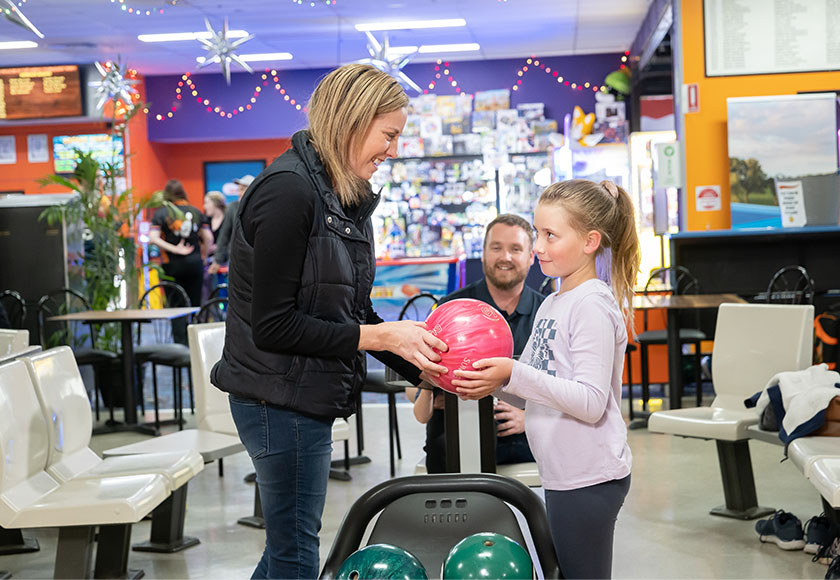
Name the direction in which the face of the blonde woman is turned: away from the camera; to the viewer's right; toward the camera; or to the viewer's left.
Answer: to the viewer's right

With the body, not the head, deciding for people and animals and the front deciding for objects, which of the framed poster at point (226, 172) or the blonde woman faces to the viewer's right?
the blonde woman

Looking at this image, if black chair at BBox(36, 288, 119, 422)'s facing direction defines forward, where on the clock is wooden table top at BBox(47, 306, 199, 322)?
The wooden table top is roughly at 1 o'clock from the black chair.

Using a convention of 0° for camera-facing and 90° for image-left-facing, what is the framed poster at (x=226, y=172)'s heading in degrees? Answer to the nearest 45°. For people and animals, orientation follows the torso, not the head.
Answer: approximately 0°

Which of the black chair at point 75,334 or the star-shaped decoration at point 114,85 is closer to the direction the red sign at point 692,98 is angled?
the black chair

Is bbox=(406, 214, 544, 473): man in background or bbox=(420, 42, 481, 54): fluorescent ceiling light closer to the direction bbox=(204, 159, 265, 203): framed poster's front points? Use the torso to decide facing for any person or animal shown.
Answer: the man in background

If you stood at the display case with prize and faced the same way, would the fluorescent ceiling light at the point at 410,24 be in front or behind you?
in front

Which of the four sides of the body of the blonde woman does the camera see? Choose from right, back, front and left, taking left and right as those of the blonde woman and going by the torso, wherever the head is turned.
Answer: right
